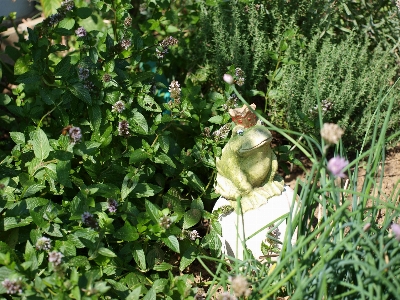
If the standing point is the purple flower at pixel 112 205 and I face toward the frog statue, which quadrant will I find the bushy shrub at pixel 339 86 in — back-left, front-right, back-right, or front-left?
front-left

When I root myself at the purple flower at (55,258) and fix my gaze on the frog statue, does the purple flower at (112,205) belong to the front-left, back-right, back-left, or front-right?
front-left

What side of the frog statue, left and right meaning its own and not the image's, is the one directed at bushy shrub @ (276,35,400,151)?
left

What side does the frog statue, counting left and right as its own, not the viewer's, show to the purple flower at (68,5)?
back

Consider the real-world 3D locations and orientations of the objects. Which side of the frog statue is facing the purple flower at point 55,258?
right

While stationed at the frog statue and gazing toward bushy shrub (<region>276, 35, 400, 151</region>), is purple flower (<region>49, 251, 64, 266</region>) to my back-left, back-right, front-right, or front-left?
back-left
